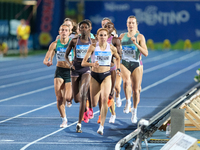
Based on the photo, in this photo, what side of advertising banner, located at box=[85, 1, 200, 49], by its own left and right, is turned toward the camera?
front

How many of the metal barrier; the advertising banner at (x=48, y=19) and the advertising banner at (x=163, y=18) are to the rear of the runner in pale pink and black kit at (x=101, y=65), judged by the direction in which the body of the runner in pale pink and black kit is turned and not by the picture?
2

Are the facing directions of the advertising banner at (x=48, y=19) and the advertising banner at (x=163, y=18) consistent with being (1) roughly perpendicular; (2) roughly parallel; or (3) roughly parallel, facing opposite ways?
roughly parallel

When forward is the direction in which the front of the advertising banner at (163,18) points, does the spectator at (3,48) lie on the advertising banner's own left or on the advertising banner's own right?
on the advertising banner's own right

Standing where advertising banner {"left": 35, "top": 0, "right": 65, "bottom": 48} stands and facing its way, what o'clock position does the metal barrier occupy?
The metal barrier is roughly at 12 o'clock from the advertising banner.

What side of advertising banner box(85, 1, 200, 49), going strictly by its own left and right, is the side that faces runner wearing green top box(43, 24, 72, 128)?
front

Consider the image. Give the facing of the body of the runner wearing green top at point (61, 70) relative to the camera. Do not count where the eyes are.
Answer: toward the camera

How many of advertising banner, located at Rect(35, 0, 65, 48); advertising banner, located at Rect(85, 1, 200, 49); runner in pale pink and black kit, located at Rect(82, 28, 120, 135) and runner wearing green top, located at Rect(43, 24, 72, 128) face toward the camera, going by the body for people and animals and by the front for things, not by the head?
4

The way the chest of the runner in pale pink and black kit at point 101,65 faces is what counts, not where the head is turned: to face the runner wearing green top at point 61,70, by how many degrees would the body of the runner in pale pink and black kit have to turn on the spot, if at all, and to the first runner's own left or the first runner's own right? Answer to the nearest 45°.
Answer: approximately 135° to the first runner's own right

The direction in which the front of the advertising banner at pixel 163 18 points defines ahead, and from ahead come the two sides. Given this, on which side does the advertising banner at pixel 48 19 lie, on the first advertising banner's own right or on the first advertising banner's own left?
on the first advertising banner's own right

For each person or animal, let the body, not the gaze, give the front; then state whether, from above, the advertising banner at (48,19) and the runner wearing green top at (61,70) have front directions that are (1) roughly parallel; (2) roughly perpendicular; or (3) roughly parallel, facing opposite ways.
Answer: roughly parallel
